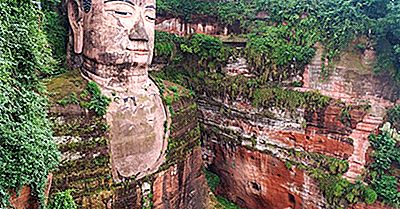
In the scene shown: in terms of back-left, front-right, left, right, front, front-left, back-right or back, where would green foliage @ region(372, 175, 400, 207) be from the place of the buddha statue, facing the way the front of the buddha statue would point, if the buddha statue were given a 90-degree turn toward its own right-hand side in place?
back-left

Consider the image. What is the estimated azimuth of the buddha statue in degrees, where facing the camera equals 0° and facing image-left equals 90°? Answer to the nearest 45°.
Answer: approximately 315°

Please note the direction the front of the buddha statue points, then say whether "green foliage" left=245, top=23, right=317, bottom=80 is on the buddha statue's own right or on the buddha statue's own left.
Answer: on the buddha statue's own left

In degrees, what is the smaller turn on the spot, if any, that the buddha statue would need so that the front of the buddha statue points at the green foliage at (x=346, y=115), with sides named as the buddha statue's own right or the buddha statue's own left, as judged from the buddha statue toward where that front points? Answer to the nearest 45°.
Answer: approximately 45° to the buddha statue's own left
